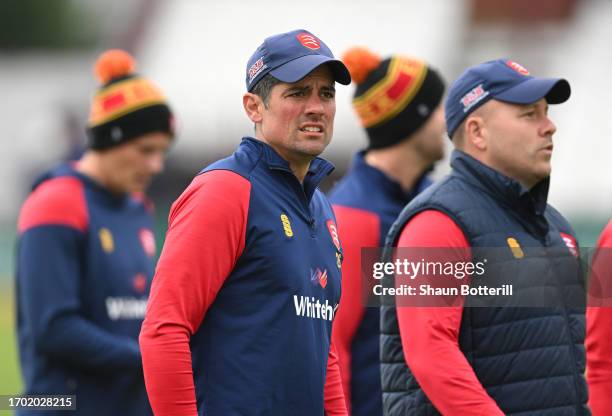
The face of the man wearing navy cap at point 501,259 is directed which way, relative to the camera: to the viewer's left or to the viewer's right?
to the viewer's right

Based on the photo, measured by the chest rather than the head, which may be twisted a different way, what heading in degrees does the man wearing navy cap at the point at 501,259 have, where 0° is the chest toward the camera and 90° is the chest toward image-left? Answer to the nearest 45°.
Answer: approximately 315°

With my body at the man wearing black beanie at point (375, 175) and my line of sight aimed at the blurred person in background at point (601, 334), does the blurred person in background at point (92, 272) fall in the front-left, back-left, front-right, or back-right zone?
back-right

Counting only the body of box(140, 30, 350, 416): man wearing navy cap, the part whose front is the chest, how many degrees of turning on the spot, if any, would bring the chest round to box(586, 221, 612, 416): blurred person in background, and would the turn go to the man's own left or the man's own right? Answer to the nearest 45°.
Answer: approximately 90° to the man's own left

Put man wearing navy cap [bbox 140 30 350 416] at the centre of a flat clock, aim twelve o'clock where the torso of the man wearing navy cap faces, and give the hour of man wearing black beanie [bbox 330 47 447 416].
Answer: The man wearing black beanie is roughly at 8 o'clock from the man wearing navy cap.
